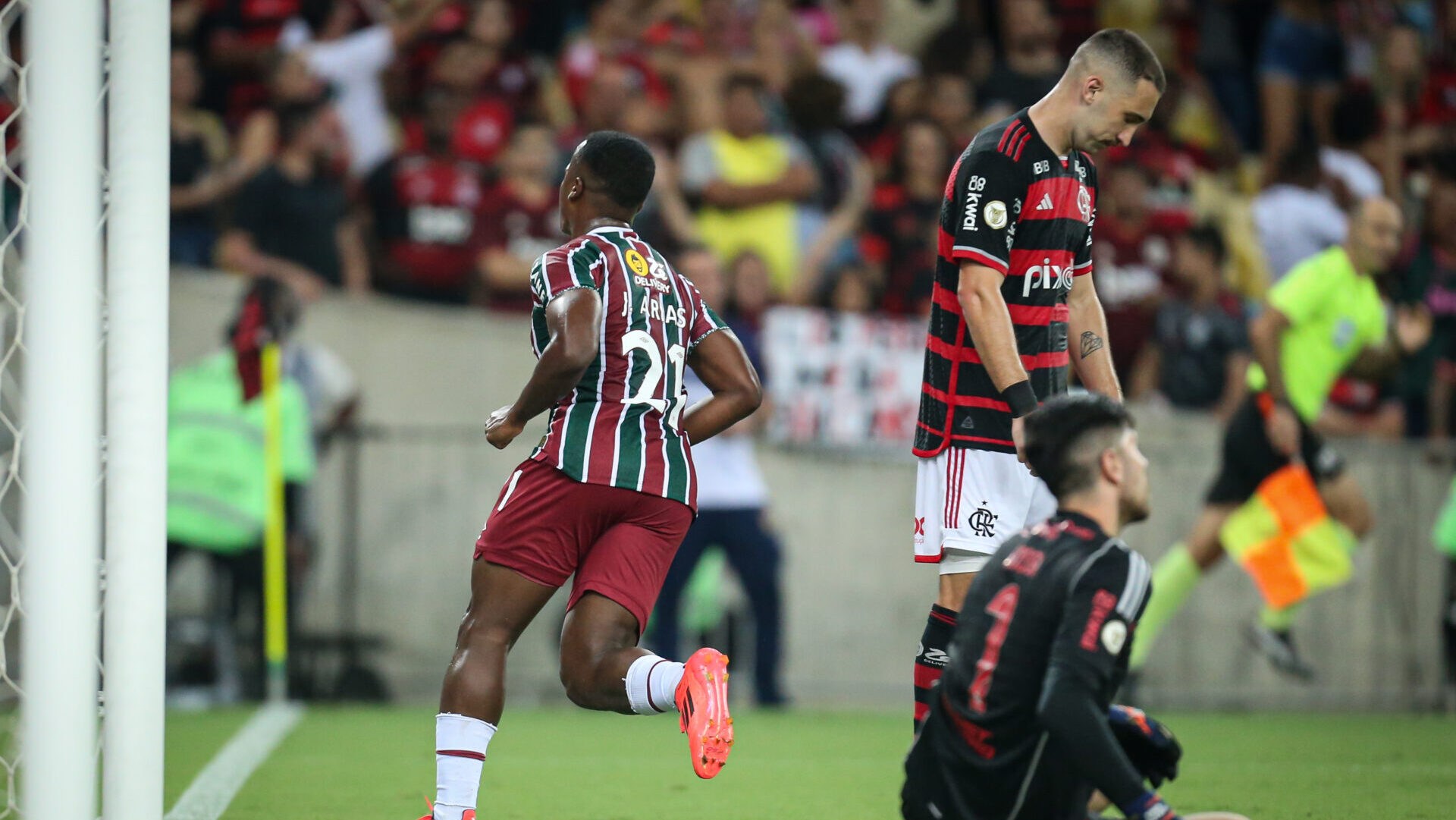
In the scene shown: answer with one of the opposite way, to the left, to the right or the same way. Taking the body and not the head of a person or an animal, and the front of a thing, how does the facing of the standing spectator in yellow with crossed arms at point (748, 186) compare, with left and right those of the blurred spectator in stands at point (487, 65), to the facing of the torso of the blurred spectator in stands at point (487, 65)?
the same way

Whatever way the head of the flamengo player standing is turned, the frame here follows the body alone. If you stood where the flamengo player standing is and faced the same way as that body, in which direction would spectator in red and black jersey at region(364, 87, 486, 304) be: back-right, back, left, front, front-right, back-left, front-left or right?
back

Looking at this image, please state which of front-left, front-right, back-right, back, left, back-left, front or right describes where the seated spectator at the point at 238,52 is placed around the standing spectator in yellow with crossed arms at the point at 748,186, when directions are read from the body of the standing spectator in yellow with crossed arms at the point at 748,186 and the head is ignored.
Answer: right

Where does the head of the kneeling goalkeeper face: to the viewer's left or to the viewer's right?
to the viewer's right

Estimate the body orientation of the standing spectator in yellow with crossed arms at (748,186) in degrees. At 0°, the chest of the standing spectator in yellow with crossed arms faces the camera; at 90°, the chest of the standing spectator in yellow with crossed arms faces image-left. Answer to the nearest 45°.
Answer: approximately 0°

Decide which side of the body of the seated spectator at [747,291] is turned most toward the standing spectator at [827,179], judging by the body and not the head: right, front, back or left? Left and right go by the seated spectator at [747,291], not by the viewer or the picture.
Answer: back

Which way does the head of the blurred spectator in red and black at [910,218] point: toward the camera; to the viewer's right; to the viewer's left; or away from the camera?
toward the camera

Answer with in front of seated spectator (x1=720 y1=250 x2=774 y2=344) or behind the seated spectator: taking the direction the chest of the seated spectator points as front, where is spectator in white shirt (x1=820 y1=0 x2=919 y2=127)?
behind

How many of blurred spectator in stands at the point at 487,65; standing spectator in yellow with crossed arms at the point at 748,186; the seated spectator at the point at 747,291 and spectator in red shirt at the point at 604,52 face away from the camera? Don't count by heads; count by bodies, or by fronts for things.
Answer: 0

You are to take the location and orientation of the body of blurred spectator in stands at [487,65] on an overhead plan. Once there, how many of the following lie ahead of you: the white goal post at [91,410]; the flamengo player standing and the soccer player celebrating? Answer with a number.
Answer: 3

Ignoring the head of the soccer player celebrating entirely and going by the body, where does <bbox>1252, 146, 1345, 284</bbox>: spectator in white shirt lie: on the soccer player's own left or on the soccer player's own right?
on the soccer player's own right

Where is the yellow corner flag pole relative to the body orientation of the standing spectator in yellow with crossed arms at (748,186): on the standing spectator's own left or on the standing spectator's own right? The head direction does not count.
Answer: on the standing spectator's own right

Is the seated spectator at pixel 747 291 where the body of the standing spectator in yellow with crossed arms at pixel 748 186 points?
yes

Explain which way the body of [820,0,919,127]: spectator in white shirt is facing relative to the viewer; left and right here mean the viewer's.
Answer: facing the viewer

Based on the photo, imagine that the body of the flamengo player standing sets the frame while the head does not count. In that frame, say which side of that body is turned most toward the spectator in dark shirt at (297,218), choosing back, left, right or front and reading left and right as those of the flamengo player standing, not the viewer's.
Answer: back

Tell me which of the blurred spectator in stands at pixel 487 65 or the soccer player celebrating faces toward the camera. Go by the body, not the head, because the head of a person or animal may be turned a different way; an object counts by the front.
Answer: the blurred spectator in stands

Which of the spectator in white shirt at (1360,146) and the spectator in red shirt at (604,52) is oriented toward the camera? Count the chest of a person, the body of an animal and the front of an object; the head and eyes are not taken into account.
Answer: the spectator in red shirt at (604,52)

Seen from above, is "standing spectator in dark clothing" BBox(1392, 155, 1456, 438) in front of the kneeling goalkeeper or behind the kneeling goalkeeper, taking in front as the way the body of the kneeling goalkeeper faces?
in front

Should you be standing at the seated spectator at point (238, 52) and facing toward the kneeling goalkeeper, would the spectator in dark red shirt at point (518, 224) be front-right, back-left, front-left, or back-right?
front-left

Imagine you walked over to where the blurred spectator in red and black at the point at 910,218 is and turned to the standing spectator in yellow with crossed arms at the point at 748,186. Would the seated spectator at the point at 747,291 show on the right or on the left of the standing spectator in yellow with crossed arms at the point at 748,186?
left
